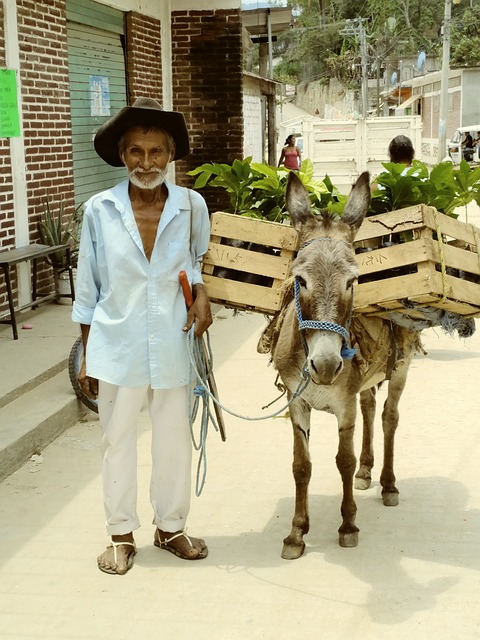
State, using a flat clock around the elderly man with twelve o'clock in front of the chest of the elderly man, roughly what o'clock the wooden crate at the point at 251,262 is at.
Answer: The wooden crate is roughly at 8 o'clock from the elderly man.

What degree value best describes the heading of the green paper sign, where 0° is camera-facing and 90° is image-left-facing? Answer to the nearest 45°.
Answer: approximately 0°

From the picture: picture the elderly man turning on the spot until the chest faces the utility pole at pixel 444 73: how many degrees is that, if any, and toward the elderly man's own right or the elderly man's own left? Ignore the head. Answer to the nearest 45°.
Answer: approximately 180°

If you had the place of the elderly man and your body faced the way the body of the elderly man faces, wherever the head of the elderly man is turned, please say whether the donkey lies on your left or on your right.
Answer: on your left

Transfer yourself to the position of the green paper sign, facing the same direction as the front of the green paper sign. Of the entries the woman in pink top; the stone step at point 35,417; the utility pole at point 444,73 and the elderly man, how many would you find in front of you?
2

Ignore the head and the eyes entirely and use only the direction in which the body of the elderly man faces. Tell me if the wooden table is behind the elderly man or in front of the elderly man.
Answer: behind

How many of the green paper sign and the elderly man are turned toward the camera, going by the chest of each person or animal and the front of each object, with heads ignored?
2

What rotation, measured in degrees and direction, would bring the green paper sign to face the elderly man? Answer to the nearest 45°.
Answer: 0° — it already faces them

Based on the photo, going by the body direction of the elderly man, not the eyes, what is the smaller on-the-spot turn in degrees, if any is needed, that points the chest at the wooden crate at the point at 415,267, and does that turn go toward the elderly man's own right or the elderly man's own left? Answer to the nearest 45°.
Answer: approximately 90° to the elderly man's own left
